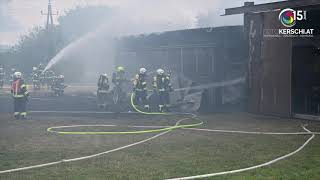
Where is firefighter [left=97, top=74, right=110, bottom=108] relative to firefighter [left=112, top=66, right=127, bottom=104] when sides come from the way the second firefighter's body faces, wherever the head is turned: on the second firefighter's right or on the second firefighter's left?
on the second firefighter's left

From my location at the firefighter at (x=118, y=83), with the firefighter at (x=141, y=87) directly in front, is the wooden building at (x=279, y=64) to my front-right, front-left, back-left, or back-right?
front-left

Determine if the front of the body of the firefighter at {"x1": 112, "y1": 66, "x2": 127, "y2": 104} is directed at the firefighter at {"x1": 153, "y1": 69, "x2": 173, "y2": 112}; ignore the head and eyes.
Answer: no

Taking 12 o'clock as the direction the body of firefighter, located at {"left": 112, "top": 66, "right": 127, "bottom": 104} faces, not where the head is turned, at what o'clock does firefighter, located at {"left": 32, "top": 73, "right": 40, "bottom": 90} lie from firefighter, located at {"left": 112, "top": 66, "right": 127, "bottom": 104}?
firefighter, located at {"left": 32, "top": 73, "right": 40, "bottom": 90} is roughly at 11 o'clock from firefighter, located at {"left": 112, "top": 66, "right": 127, "bottom": 104}.

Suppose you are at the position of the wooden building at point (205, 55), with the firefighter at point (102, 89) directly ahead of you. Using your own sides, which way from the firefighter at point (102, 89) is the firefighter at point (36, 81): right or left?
right

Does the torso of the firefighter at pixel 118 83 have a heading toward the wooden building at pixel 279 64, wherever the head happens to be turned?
no

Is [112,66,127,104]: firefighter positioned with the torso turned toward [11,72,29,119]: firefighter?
no

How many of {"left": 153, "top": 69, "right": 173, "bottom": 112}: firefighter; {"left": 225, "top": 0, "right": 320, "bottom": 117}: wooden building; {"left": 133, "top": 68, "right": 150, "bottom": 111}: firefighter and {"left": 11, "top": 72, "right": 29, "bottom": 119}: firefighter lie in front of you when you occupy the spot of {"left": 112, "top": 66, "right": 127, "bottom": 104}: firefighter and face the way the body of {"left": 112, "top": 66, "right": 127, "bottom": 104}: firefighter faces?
0

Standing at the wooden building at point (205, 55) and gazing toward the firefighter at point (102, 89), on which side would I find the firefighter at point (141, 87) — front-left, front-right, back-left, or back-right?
front-left

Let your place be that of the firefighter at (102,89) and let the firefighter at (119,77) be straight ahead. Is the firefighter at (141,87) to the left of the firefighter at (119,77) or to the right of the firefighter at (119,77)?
right

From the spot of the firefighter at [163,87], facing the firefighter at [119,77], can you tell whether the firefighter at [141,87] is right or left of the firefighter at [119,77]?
left

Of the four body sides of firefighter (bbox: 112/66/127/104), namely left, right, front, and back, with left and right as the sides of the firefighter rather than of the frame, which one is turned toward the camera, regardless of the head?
back
